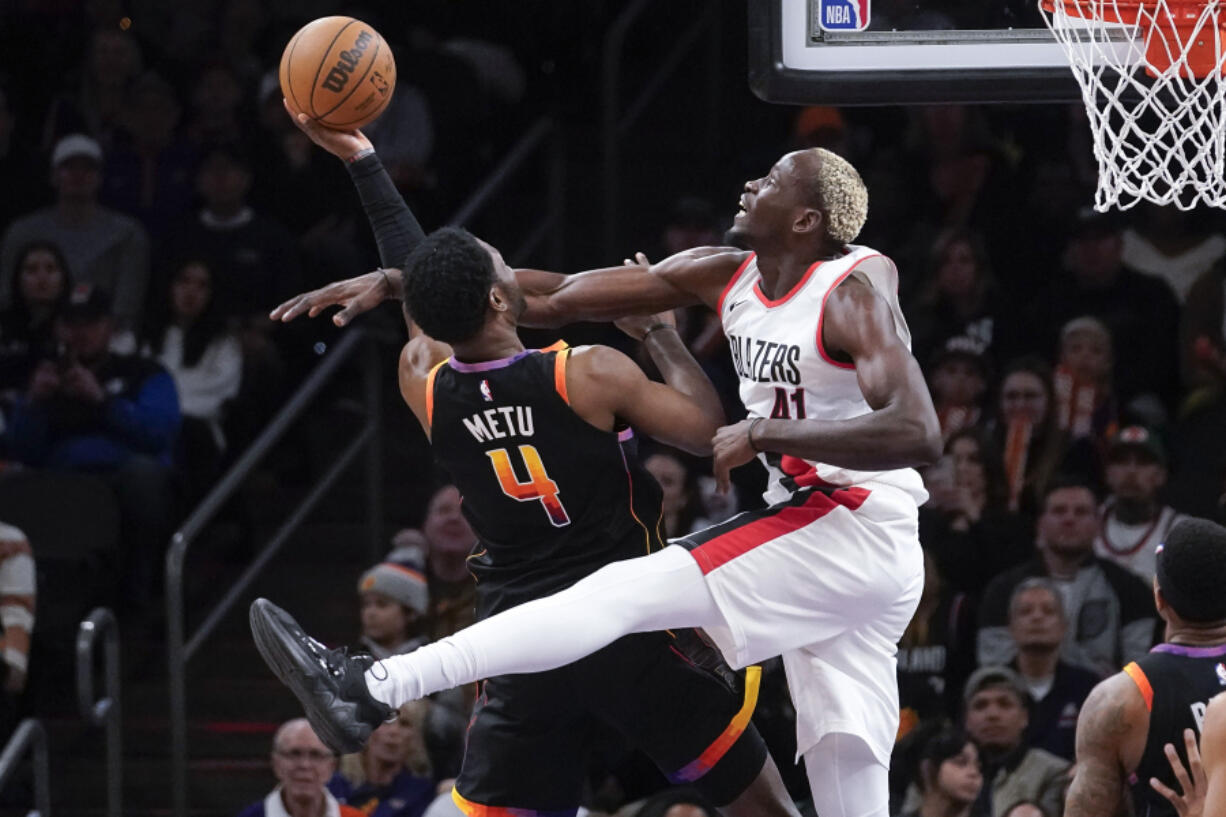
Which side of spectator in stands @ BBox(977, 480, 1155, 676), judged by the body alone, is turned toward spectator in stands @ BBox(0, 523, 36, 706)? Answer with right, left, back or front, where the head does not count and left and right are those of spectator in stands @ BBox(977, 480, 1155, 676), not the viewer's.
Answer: right

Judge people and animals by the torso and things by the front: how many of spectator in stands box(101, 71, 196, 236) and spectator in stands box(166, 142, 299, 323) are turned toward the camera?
2

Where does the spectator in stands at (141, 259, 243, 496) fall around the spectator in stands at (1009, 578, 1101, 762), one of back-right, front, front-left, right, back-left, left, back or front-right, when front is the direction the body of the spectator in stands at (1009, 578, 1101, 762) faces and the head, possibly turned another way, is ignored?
right

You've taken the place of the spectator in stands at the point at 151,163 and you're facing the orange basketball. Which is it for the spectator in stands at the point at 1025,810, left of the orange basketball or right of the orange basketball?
left

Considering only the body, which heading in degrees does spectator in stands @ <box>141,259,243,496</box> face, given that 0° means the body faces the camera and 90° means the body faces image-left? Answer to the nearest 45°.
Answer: approximately 0°

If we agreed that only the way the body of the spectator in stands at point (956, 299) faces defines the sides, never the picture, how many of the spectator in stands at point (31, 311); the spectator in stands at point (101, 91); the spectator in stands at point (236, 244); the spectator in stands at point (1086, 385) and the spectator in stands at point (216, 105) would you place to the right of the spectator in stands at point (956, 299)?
4

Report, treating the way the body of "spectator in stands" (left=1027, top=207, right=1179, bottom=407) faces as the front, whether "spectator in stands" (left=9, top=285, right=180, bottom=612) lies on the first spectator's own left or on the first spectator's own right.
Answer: on the first spectator's own right

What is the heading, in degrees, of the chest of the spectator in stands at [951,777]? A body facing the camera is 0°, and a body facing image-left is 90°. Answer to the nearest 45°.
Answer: approximately 315°
